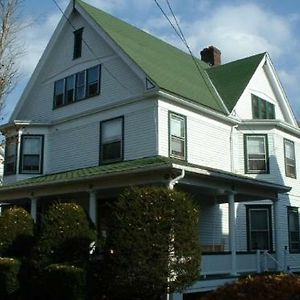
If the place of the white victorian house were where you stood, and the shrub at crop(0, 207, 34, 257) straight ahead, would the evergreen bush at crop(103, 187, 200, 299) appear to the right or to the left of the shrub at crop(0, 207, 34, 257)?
left

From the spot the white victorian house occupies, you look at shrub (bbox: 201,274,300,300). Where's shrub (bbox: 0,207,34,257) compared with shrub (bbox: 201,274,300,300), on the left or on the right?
right
